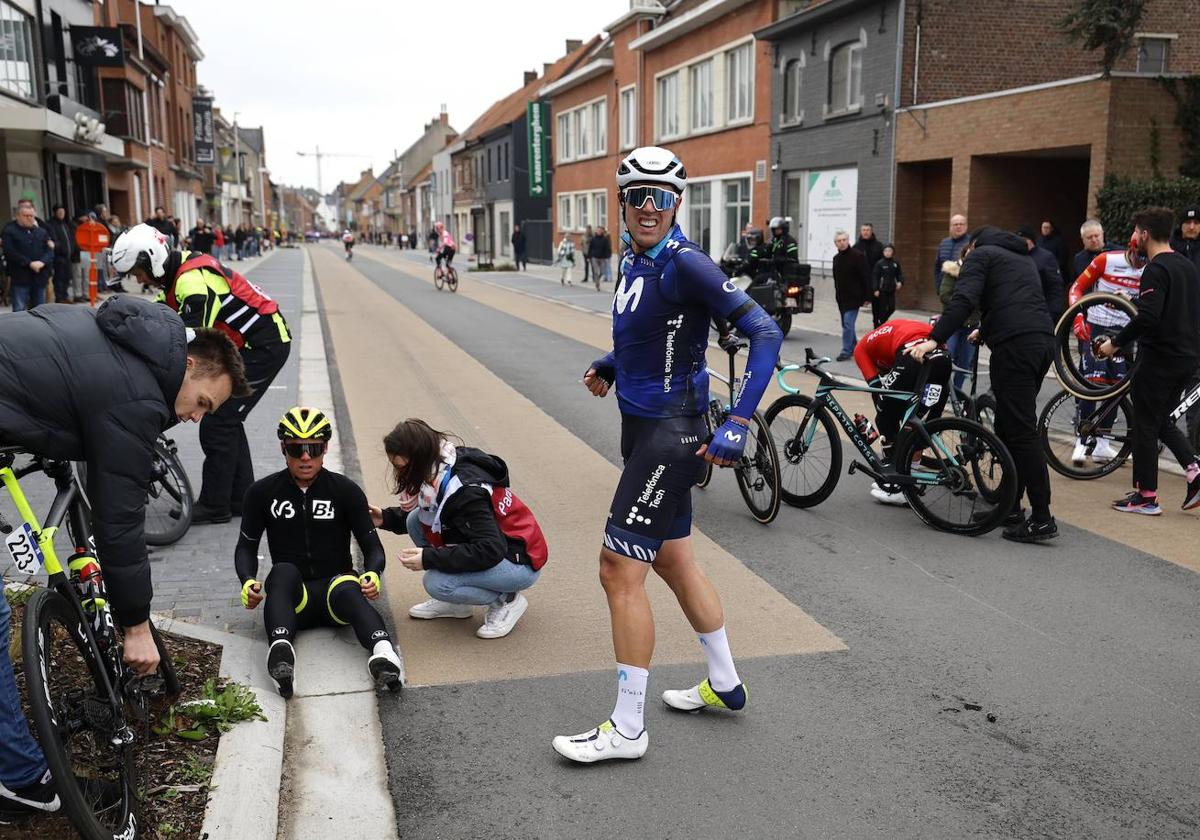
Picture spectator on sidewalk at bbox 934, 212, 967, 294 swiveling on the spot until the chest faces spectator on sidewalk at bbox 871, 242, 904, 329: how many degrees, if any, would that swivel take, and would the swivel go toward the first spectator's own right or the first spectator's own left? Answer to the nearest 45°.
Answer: approximately 135° to the first spectator's own right

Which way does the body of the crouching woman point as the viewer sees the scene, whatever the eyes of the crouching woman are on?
to the viewer's left

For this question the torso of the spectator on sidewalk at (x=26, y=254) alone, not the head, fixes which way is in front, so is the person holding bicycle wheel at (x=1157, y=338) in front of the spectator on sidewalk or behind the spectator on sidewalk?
in front

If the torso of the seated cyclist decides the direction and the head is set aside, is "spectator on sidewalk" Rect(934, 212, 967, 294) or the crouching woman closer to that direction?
the crouching woman

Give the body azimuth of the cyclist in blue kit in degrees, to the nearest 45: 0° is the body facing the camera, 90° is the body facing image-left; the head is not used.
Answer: approximately 45°

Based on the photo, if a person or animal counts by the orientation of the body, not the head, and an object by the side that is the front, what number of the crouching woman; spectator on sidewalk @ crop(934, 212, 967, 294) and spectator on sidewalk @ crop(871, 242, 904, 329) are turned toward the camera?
2

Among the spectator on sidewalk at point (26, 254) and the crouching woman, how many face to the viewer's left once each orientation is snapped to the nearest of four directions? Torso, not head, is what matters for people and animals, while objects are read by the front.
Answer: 1

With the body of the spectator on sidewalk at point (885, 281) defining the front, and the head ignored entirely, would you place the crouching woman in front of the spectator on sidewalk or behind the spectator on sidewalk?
in front

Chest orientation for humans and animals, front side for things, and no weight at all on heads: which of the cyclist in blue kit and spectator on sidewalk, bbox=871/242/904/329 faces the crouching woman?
the spectator on sidewalk

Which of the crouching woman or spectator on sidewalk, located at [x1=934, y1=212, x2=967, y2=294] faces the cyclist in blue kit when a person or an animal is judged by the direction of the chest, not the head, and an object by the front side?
the spectator on sidewalk

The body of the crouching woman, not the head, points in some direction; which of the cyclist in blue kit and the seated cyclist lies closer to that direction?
the seated cyclist

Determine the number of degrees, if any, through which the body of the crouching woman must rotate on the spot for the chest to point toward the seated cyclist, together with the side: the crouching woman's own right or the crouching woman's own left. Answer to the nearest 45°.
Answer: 0° — they already face them

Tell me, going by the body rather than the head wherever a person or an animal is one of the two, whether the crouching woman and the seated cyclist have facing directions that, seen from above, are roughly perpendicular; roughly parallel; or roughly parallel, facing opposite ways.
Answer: roughly perpendicular

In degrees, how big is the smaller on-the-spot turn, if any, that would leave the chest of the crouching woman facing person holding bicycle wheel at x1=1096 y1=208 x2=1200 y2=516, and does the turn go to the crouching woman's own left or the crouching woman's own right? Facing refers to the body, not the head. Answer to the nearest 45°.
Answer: approximately 180°
